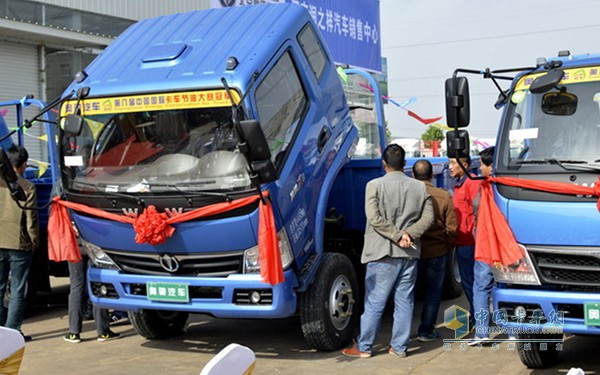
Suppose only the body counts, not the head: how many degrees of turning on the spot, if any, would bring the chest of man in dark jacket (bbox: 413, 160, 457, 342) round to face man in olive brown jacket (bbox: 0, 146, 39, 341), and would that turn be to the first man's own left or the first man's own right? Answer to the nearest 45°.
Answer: approximately 45° to the first man's own left

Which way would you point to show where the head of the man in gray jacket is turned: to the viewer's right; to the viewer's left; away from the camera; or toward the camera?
away from the camera

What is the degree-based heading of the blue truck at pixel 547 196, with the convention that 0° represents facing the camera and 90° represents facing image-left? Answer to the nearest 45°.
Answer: approximately 0°

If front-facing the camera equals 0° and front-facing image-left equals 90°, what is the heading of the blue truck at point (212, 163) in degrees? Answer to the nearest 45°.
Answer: approximately 45°

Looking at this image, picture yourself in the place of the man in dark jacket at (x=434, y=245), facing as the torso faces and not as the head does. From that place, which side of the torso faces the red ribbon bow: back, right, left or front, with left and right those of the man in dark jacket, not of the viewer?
left

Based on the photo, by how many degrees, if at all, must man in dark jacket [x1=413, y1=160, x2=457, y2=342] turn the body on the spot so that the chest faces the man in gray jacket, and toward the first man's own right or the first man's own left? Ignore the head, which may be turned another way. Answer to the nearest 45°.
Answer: approximately 90° to the first man's own left

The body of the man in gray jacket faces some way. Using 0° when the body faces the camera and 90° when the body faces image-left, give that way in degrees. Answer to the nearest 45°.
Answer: approximately 135°

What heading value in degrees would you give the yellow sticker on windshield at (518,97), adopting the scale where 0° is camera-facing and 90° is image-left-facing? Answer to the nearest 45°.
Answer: approximately 45°

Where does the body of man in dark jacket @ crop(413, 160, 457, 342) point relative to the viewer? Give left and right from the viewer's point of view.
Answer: facing away from the viewer and to the left of the viewer

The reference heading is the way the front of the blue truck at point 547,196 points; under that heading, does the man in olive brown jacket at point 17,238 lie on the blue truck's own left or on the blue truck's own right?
on the blue truck's own right

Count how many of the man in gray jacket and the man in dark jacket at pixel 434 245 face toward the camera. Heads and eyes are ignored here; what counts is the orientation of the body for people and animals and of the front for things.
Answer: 0
